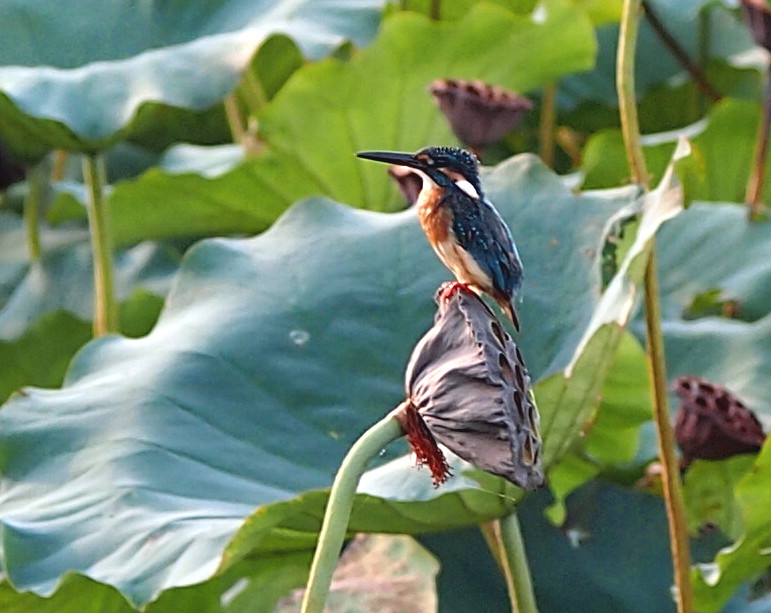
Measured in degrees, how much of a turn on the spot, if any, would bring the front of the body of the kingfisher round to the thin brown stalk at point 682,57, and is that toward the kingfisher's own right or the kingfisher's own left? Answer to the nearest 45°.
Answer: approximately 90° to the kingfisher's own right

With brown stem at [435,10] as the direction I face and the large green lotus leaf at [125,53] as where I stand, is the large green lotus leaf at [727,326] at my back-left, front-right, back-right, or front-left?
front-right

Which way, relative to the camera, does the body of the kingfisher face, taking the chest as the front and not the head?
to the viewer's left

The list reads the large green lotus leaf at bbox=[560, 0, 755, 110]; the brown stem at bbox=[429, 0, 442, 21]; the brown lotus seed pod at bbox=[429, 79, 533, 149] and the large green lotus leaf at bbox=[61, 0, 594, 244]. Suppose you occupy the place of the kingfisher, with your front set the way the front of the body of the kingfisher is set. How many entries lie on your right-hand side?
4

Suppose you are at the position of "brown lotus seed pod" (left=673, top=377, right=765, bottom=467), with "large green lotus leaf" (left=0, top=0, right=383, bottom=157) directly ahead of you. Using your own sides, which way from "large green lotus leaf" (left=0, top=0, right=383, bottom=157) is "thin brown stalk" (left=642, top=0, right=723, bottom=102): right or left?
right

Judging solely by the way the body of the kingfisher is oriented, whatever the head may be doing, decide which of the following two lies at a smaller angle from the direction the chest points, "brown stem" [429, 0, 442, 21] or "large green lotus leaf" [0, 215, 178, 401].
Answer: the large green lotus leaf

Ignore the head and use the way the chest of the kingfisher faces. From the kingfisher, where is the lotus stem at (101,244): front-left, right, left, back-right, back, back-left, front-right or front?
front-right

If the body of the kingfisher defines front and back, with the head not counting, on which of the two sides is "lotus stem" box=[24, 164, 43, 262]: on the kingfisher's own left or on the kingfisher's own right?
on the kingfisher's own right
